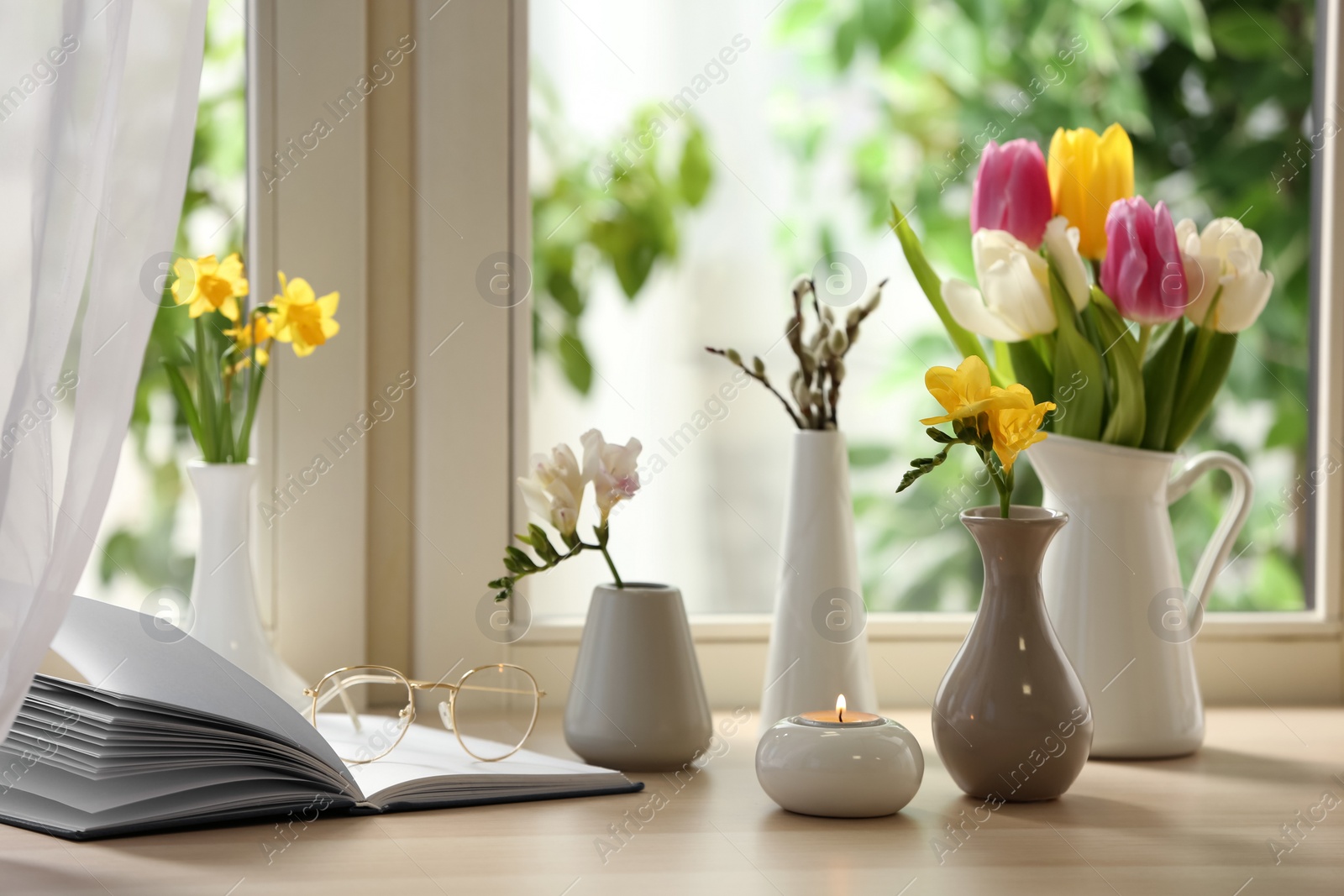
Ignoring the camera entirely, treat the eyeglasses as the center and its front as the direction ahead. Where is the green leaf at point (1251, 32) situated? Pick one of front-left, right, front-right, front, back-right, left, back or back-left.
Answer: left

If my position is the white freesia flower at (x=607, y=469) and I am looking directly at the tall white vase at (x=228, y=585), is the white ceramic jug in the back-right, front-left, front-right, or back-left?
back-right

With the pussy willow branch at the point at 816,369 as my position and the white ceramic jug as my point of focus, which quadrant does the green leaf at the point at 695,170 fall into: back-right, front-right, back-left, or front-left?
back-left

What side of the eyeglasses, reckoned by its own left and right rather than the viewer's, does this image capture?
front
